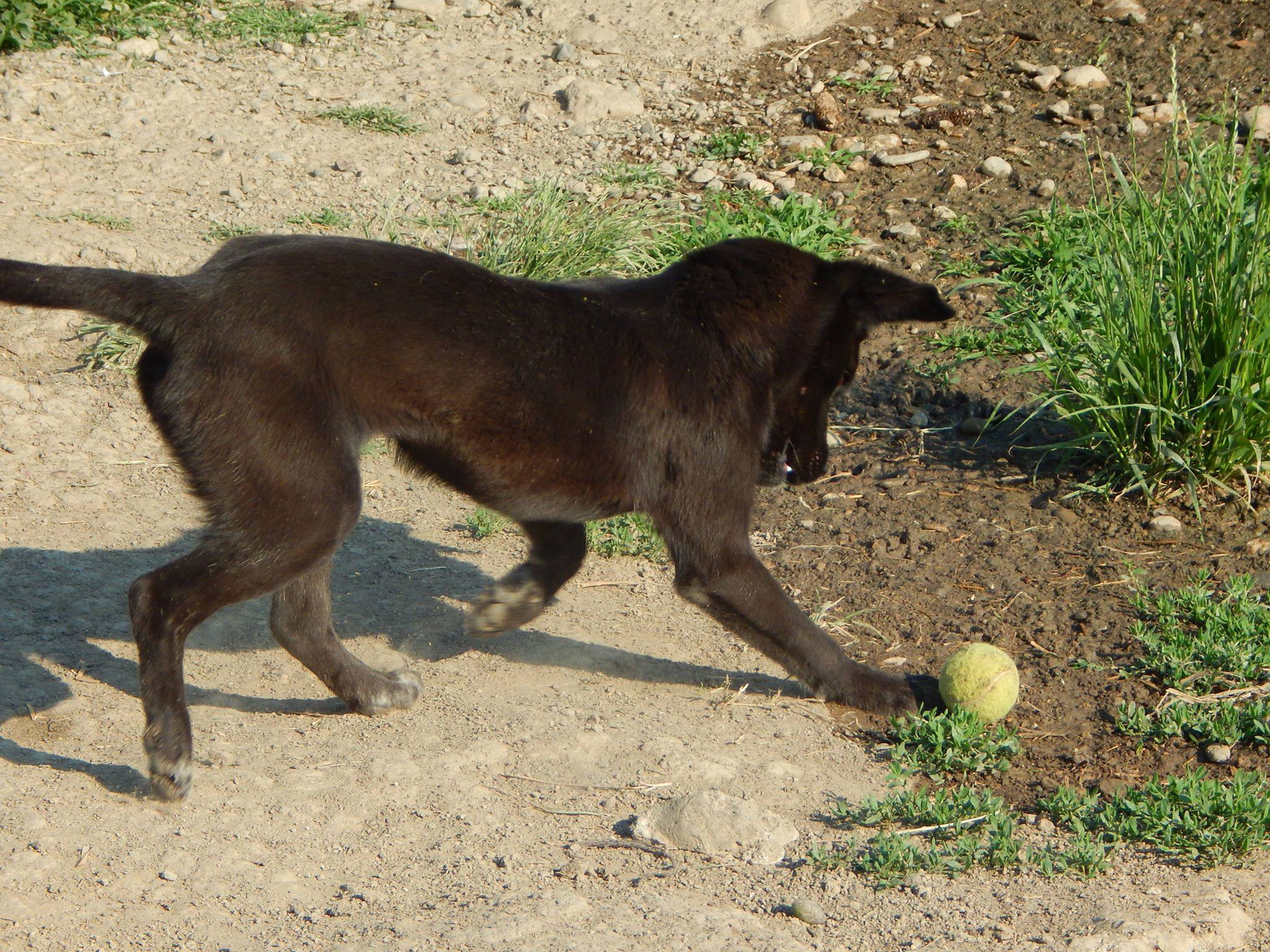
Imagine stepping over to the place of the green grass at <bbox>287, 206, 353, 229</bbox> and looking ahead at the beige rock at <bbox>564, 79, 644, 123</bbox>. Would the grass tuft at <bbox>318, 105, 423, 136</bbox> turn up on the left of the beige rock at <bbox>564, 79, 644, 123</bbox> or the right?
left

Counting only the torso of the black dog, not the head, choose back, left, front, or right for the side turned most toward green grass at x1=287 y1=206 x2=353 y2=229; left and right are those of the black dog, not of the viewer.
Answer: left

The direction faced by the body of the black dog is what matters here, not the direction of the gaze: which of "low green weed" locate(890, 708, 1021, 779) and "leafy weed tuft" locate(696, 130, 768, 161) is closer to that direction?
the low green weed

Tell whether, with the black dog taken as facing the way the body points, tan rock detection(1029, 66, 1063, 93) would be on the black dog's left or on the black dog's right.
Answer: on the black dog's left

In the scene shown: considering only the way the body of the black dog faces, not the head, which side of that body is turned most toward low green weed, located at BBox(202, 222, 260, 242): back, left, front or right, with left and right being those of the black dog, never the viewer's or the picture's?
left

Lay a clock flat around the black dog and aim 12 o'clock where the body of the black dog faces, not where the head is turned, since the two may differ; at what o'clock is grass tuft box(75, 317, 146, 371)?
The grass tuft is roughly at 8 o'clock from the black dog.

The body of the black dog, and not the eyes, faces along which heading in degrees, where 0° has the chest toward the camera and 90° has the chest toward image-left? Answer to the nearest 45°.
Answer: approximately 270°
